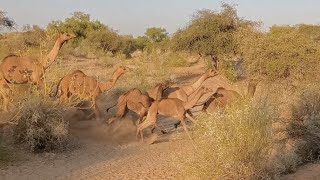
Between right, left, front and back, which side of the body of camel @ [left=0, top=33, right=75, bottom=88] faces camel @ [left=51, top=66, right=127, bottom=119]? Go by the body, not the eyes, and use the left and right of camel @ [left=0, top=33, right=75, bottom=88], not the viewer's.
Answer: front

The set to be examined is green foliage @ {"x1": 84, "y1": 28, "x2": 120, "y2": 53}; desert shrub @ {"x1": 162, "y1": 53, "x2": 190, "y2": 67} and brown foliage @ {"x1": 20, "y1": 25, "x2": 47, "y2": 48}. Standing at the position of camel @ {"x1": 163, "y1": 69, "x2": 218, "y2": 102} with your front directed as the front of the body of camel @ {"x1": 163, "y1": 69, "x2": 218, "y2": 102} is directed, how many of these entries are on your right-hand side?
0

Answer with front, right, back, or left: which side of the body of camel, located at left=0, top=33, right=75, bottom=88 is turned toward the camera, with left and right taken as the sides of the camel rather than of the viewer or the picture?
right

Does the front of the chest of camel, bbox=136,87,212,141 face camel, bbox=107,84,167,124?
no

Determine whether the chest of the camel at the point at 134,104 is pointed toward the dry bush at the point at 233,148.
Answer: no

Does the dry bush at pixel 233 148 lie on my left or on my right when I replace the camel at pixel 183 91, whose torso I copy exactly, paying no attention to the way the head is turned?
on my right

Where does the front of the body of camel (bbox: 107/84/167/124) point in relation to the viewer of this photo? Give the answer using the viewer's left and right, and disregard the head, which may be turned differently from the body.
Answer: facing to the right of the viewer

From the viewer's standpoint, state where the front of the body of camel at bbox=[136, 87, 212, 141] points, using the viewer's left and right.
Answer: facing to the right of the viewer

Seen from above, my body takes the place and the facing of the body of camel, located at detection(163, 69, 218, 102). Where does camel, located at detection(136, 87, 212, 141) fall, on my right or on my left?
on my right

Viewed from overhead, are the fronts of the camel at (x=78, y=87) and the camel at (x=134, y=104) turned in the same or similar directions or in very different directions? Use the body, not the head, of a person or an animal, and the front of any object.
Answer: same or similar directions

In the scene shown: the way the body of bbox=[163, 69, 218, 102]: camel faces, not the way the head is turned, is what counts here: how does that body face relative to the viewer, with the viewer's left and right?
facing to the right of the viewer

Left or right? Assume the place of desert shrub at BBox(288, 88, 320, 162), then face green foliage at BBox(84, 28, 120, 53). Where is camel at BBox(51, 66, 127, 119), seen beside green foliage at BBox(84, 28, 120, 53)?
left

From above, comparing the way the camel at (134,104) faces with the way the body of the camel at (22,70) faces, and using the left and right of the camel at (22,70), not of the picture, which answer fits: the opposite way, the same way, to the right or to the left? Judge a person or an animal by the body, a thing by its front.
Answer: the same way

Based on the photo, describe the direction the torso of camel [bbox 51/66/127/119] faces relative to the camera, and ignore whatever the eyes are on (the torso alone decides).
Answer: to the viewer's right

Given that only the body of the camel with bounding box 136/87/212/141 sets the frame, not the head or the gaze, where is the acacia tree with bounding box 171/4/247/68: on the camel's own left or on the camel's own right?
on the camel's own left
